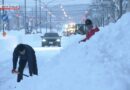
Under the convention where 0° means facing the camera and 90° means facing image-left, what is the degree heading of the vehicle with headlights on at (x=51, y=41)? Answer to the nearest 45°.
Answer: approximately 0°
